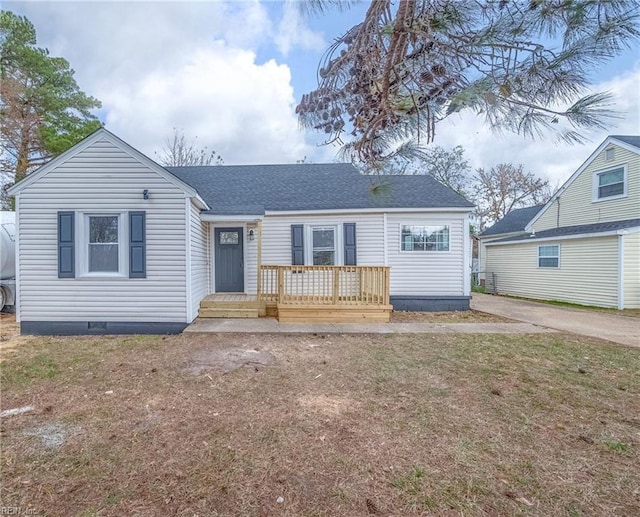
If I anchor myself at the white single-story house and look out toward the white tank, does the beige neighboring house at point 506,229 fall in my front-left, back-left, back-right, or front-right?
back-right

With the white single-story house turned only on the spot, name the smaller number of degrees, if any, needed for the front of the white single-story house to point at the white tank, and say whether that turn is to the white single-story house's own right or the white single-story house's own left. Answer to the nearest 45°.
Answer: approximately 135° to the white single-story house's own right

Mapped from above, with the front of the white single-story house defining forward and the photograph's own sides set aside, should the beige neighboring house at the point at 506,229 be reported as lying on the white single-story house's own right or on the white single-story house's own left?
on the white single-story house's own left

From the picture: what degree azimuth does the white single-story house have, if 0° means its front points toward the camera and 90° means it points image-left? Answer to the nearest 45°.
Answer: approximately 0°
